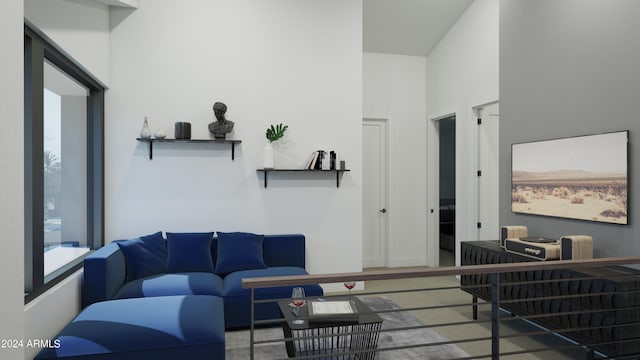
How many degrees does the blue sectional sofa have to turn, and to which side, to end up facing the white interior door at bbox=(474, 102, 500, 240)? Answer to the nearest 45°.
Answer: approximately 90° to its left

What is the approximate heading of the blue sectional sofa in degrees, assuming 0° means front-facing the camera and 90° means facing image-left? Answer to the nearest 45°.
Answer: approximately 0°

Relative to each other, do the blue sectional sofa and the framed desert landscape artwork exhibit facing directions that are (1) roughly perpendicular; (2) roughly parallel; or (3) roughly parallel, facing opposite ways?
roughly perpendicular

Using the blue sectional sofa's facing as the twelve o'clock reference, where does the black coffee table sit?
The black coffee table is roughly at 11 o'clock from the blue sectional sofa.

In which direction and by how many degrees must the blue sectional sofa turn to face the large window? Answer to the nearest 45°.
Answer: approximately 90° to its right

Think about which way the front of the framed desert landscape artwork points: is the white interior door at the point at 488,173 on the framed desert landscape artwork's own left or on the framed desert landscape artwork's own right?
on the framed desert landscape artwork's own right

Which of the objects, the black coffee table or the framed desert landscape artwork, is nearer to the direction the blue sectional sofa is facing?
the black coffee table

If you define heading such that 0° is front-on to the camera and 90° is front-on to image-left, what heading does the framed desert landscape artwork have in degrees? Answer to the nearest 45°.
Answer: approximately 45°

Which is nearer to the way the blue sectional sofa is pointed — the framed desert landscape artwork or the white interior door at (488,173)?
the framed desert landscape artwork

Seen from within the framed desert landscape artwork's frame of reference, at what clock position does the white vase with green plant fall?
The white vase with green plant is roughly at 1 o'clock from the framed desert landscape artwork.
